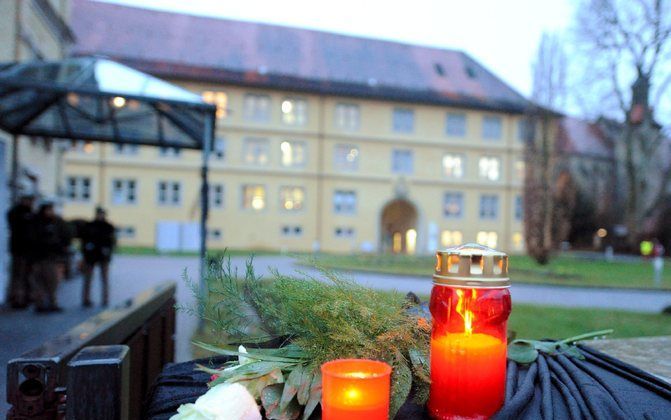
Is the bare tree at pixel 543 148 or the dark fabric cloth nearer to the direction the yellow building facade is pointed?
the dark fabric cloth

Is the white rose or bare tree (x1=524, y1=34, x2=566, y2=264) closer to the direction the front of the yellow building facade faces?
the white rose

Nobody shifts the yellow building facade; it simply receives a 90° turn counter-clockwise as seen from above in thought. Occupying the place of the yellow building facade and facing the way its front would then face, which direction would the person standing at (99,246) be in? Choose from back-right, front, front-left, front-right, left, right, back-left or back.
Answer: right

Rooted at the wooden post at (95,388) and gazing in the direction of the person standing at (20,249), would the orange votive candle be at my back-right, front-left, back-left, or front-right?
back-right

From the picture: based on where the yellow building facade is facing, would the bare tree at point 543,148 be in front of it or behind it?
in front

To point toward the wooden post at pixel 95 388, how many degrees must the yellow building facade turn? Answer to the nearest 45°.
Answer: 0° — it already faces it

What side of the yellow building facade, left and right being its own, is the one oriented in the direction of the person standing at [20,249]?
front

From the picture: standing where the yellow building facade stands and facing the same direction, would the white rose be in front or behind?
in front

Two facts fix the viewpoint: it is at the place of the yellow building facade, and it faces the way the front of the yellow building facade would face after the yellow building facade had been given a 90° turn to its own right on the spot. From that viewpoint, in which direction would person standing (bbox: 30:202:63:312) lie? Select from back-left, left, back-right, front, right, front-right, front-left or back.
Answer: left

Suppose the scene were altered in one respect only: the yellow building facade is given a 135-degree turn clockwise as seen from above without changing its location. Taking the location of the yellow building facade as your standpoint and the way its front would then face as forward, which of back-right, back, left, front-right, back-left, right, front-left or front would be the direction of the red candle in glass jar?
back-left

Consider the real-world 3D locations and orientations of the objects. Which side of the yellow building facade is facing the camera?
front

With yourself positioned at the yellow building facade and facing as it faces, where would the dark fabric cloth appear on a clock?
The dark fabric cloth is roughly at 12 o'clock from the yellow building facade.

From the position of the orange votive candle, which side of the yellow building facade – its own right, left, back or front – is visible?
front
